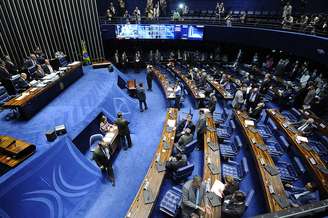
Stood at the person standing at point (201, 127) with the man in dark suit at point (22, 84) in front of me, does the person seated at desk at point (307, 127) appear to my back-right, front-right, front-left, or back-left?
back-right

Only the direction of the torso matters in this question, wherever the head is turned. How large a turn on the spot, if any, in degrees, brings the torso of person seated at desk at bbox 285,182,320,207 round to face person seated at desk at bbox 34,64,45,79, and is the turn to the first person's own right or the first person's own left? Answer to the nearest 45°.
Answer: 0° — they already face them

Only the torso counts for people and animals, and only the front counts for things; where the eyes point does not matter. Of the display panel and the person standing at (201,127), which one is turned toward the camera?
the display panel

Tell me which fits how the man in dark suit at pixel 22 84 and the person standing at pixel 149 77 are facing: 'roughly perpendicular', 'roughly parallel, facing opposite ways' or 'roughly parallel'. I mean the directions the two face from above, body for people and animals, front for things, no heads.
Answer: roughly perpendicular

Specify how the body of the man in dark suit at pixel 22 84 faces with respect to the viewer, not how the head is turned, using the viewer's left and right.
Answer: facing the viewer and to the right of the viewer

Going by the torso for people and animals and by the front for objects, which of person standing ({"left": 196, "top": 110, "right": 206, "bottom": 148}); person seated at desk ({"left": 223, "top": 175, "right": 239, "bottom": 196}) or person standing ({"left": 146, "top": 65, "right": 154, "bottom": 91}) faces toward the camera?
person standing ({"left": 146, "top": 65, "right": 154, "bottom": 91})

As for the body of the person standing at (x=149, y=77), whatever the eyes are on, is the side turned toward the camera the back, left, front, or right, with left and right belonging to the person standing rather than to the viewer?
front

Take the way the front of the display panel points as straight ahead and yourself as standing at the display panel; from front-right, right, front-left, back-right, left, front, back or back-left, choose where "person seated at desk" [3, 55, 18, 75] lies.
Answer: front-right
